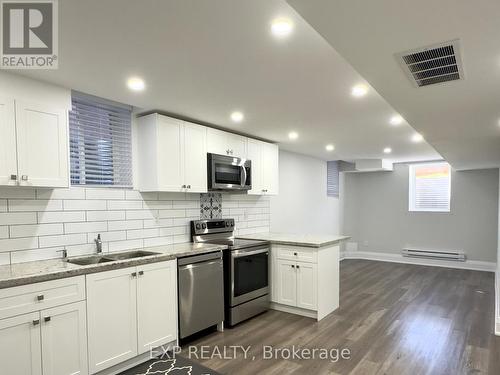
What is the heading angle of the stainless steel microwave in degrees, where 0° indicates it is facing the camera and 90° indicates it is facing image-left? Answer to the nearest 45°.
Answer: approximately 315°

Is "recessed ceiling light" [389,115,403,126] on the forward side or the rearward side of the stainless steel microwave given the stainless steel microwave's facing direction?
on the forward side

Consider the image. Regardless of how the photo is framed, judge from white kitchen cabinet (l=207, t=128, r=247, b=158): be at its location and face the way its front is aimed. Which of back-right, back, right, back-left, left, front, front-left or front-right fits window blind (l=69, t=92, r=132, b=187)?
right

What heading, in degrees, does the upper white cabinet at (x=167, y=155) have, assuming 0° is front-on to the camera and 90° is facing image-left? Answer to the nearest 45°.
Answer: approximately 315°

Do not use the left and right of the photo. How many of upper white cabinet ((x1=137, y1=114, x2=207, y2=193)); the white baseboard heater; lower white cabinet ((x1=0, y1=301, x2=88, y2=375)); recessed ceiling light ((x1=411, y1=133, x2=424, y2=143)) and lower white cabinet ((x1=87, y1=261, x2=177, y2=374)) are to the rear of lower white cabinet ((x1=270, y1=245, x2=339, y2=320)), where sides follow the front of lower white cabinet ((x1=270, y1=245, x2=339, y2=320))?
2
